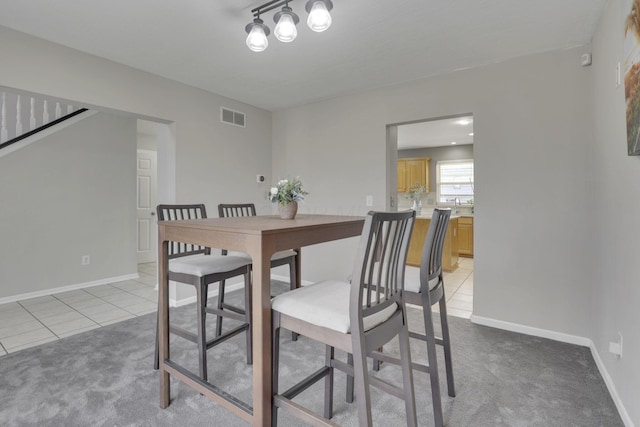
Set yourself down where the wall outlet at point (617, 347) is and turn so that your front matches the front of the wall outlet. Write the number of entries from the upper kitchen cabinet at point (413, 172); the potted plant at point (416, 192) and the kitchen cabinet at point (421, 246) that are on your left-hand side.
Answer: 0

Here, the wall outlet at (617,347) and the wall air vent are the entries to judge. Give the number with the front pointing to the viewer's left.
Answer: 1

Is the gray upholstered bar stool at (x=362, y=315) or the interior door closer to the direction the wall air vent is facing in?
the gray upholstered bar stool

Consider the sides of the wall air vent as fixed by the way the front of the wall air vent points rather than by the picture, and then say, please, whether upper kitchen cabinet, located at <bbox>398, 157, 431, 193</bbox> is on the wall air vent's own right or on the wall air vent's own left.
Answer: on the wall air vent's own left

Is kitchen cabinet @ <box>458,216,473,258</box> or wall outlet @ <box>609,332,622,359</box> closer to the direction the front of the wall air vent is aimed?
the wall outlet

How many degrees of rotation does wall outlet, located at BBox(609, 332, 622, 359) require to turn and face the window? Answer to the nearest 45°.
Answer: approximately 45° to its right

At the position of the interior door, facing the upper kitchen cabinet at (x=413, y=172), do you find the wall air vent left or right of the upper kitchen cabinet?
right

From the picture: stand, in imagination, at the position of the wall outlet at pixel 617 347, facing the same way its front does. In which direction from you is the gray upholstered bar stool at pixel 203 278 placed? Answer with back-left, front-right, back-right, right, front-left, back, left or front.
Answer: front-left

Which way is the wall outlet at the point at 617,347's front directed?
to the viewer's left

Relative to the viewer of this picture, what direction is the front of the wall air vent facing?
facing the viewer and to the right of the viewer

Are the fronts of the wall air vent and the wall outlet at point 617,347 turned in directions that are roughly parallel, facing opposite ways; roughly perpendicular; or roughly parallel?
roughly parallel, facing opposite ways
